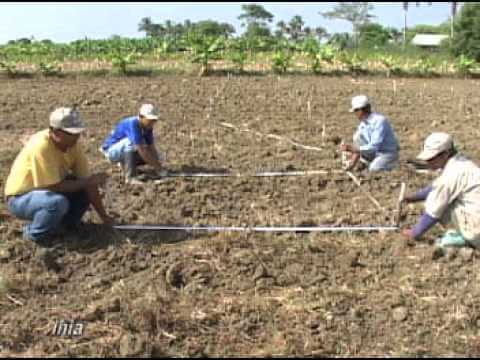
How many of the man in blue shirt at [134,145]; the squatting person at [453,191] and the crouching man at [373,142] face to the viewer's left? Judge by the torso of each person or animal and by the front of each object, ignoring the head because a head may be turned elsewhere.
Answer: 2

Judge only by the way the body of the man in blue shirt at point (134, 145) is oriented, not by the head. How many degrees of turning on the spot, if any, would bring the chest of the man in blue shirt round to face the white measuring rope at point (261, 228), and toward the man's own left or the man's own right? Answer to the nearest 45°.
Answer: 0° — they already face it

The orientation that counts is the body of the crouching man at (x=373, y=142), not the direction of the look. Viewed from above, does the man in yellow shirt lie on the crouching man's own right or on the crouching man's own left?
on the crouching man's own left

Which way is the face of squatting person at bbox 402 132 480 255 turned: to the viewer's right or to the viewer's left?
to the viewer's left

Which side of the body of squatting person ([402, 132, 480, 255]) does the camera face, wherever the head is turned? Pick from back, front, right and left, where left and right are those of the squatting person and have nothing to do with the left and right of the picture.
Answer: left

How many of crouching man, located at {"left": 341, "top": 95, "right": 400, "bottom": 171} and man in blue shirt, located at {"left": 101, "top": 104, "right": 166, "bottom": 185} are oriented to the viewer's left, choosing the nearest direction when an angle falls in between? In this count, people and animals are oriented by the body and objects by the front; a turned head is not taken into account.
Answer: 1

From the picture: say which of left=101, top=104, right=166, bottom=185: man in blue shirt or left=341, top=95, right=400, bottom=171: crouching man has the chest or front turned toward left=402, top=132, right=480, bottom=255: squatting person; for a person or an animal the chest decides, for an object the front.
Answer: the man in blue shirt

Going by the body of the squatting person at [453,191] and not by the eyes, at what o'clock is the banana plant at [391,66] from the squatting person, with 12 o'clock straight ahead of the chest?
The banana plant is roughly at 3 o'clock from the squatting person.

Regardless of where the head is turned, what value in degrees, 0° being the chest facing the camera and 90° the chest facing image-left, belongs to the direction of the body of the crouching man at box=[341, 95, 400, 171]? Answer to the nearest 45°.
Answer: approximately 90°
